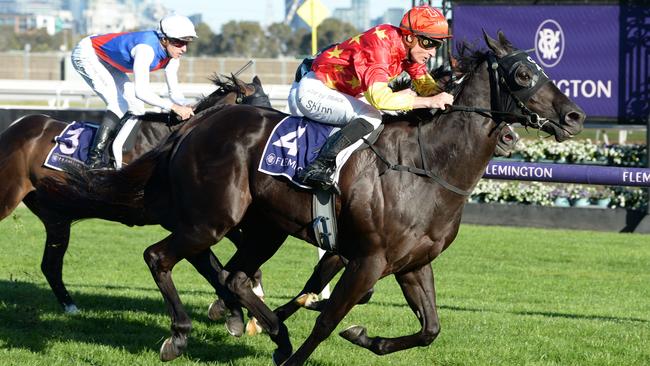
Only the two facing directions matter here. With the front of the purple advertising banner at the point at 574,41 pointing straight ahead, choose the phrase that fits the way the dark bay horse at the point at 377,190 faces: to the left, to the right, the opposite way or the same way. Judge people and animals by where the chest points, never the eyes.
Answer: to the left

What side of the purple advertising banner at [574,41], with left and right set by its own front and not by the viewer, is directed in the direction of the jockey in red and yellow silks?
front

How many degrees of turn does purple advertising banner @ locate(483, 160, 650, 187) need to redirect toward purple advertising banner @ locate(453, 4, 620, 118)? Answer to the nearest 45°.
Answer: approximately 180°

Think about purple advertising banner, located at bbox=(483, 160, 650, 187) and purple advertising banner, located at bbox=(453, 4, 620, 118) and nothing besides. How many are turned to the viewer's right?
0

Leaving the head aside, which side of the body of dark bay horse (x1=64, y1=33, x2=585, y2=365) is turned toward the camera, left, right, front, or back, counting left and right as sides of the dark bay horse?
right

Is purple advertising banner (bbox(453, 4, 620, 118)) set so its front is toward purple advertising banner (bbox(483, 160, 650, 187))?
yes

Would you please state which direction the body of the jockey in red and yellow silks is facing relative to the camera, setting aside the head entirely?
to the viewer's right

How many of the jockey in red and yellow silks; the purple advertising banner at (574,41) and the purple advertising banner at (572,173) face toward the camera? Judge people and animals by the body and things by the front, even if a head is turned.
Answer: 2

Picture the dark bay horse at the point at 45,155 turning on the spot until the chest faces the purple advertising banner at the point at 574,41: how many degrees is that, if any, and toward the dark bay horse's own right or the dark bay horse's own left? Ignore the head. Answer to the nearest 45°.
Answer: approximately 45° to the dark bay horse's own left

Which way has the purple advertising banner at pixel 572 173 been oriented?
toward the camera

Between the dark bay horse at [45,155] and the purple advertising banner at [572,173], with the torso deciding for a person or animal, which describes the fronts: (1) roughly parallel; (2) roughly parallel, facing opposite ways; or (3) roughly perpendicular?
roughly perpendicular

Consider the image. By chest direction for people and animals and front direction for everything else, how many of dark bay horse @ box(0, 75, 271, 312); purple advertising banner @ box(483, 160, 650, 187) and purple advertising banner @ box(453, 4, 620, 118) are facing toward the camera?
2
